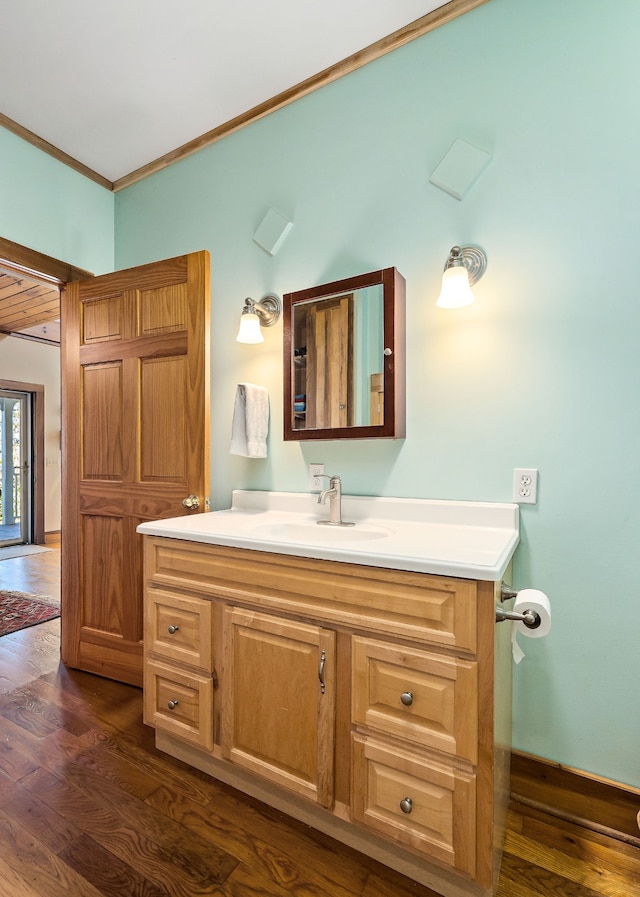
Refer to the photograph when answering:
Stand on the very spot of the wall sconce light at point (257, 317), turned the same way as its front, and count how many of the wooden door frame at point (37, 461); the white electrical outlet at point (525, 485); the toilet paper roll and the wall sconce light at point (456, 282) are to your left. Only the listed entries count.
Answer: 3

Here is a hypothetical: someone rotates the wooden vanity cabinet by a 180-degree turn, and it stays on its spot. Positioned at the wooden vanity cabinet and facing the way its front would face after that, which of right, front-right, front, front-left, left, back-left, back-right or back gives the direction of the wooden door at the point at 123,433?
left

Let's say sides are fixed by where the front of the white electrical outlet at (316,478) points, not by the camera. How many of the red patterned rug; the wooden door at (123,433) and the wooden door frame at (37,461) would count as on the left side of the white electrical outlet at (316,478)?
0

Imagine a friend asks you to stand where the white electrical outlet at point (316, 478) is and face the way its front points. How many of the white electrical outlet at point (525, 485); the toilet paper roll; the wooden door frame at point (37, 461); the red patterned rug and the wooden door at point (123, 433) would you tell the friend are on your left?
2

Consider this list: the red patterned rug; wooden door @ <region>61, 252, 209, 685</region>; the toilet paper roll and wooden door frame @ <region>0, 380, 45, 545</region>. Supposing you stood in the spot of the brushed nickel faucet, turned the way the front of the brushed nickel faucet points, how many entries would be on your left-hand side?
1

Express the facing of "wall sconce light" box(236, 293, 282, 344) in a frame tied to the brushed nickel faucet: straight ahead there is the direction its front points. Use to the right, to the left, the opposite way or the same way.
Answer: the same way

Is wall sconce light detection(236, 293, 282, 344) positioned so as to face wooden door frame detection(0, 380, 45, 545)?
no

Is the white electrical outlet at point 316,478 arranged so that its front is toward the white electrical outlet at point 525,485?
no

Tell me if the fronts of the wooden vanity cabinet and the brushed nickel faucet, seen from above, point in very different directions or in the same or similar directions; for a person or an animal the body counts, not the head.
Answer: same or similar directions

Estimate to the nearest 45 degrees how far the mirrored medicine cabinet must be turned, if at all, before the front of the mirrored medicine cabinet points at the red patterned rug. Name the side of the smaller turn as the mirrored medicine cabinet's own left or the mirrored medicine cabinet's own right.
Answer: approximately 90° to the mirrored medicine cabinet's own right

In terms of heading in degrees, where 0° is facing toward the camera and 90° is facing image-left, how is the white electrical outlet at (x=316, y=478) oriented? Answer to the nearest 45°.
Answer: approximately 45°

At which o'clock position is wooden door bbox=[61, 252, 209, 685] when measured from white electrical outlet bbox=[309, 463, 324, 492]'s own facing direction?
The wooden door is roughly at 2 o'clock from the white electrical outlet.

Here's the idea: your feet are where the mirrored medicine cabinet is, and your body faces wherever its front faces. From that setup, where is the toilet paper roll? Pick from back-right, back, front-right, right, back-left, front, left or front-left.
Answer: left

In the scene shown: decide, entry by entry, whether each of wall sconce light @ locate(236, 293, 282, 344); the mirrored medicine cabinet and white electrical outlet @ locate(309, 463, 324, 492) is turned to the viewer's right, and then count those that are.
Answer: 0

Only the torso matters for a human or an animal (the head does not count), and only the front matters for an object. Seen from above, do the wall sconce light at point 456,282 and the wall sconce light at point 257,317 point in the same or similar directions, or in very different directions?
same or similar directions

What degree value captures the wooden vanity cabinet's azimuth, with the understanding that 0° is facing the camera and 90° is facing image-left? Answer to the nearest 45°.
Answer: approximately 45°

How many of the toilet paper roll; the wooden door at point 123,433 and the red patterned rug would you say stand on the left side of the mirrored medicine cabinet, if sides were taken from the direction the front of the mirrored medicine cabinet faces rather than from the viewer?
1

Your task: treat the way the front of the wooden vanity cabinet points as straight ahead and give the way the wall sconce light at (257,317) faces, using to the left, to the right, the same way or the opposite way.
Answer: the same way

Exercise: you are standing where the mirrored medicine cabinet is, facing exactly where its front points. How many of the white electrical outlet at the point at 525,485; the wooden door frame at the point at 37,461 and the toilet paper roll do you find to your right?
1
